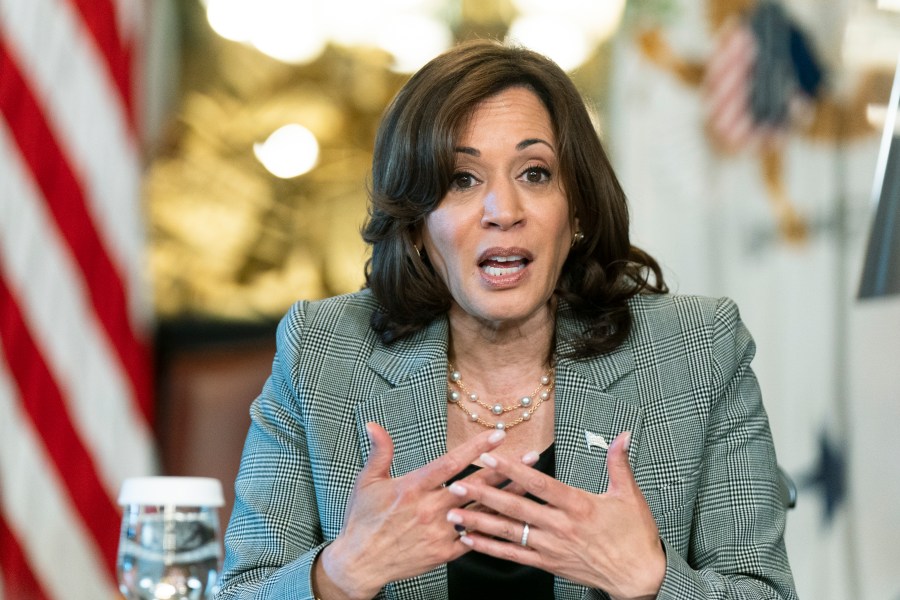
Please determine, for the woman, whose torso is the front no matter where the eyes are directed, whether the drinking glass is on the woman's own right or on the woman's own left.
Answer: on the woman's own right

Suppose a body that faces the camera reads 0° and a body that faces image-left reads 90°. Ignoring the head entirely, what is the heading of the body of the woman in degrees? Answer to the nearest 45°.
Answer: approximately 0°

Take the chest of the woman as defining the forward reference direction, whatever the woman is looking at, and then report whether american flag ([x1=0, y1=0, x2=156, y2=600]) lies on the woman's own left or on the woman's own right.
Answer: on the woman's own right

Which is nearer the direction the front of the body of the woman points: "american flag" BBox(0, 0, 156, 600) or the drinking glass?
the drinking glass
